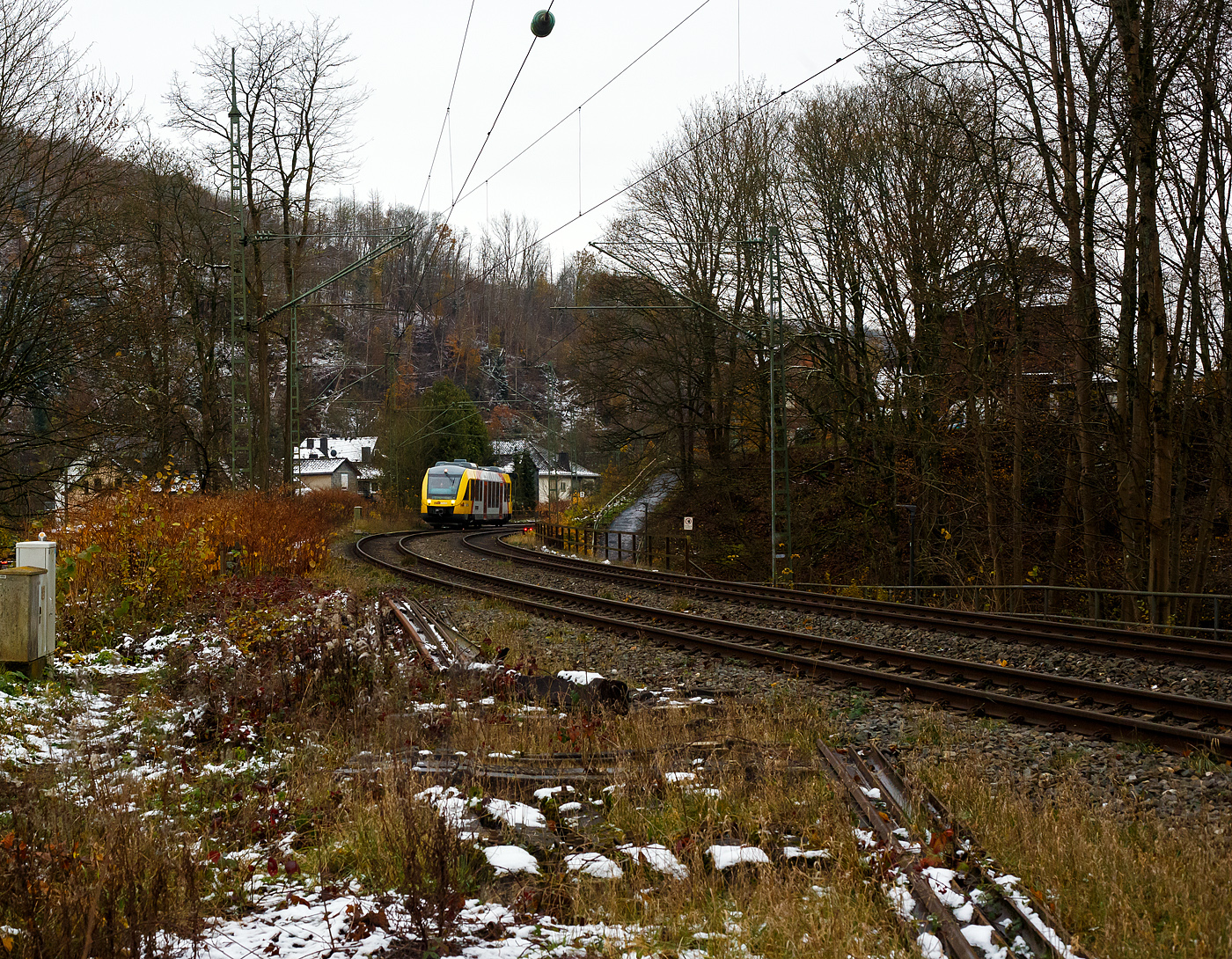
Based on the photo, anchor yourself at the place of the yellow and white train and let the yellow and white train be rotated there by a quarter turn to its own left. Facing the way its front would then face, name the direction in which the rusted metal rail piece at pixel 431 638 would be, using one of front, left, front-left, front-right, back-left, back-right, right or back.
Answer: front-right

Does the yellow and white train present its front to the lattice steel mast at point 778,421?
no

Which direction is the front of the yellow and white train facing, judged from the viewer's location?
facing the viewer and to the left of the viewer

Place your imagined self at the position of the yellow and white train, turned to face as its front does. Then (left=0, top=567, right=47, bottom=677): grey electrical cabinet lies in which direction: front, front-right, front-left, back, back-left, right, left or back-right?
front-left

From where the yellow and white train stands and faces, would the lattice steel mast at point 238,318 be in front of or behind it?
in front

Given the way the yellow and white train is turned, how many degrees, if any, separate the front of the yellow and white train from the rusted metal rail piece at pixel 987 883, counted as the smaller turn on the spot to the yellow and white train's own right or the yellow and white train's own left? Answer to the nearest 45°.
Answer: approximately 45° to the yellow and white train's own left

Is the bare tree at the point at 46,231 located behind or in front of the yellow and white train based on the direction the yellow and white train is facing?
in front

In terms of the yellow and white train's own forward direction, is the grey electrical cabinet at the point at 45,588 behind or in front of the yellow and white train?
in front
